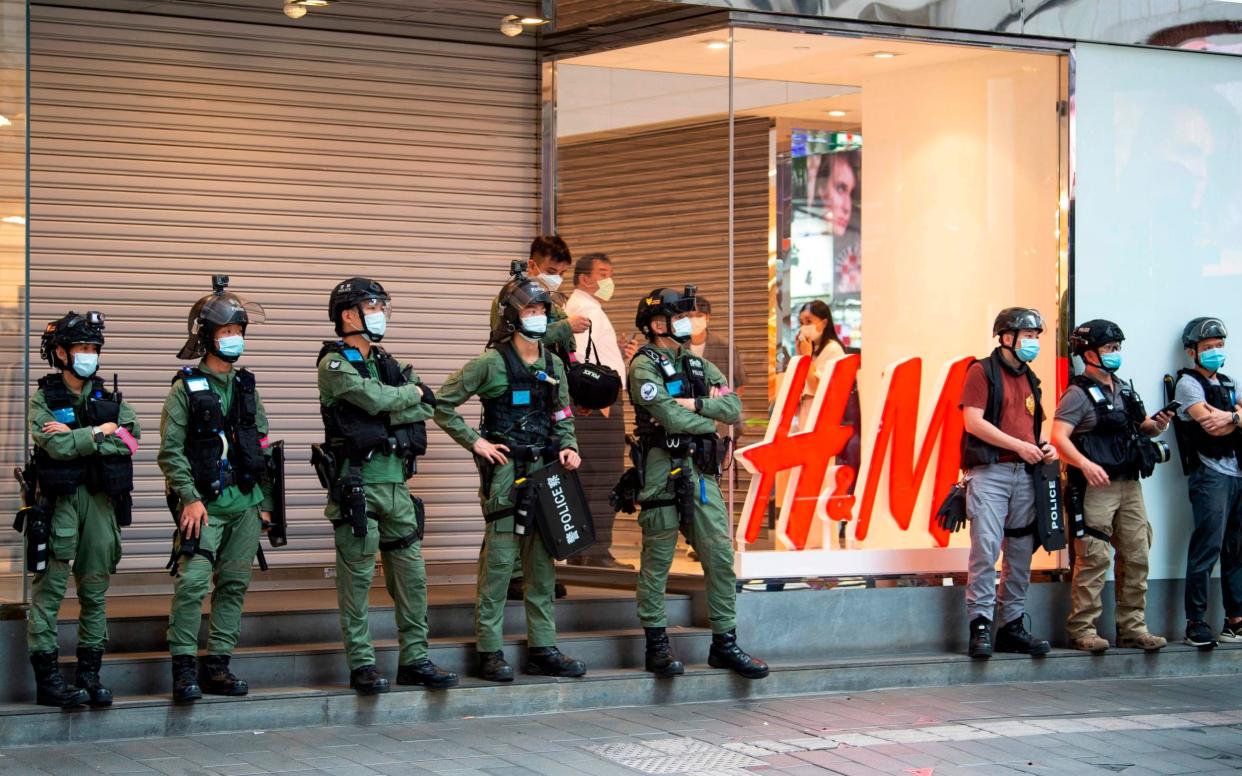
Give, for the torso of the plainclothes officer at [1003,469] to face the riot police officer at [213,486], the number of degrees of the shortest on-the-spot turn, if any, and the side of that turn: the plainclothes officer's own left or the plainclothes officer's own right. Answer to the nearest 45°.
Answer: approximately 90° to the plainclothes officer's own right

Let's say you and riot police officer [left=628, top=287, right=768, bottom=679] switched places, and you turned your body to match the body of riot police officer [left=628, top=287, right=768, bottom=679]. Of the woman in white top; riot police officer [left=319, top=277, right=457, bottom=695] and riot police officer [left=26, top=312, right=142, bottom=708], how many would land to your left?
1

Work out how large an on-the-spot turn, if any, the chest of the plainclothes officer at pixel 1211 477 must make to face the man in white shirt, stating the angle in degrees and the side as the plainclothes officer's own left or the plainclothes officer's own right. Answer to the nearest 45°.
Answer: approximately 90° to the plainclothes officer's own right

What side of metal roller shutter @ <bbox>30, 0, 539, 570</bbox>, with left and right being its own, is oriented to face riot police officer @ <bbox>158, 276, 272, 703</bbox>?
front

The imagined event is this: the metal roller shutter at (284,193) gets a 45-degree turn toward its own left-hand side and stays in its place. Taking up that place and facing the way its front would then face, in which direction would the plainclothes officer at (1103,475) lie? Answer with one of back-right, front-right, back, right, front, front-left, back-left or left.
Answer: front-left

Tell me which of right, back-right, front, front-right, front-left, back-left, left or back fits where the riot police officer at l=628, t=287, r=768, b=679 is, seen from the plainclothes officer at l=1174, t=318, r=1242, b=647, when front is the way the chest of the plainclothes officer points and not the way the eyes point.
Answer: right

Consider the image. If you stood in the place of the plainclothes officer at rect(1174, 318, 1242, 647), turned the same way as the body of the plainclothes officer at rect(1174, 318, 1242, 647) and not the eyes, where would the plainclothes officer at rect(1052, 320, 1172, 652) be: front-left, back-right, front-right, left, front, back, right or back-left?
right

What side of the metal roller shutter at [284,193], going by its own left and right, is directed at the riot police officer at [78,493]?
front

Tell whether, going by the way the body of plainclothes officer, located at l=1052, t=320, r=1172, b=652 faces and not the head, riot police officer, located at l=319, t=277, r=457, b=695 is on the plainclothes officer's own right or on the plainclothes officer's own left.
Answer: on the plainclothes officer's own right

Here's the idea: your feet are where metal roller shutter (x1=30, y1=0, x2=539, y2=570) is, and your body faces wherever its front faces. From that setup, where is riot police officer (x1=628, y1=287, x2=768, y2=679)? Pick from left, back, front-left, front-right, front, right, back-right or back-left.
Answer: front-left

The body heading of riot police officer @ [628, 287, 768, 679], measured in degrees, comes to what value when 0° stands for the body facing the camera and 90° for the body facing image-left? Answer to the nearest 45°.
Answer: approximately 315°

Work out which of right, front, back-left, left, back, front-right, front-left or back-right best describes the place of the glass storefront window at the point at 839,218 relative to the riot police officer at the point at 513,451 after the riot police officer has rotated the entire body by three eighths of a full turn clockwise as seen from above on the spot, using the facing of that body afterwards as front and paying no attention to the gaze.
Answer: back-right

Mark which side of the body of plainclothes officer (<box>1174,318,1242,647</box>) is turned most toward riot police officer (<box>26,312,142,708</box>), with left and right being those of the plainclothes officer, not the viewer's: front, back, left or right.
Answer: right

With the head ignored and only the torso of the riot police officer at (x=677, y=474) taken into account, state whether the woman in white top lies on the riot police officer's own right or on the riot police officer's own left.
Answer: on the riot police officer's own left

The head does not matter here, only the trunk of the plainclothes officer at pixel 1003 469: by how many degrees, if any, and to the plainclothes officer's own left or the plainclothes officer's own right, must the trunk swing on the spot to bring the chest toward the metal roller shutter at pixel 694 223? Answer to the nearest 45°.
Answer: approximately 135° to the plainclothes officer's own right
